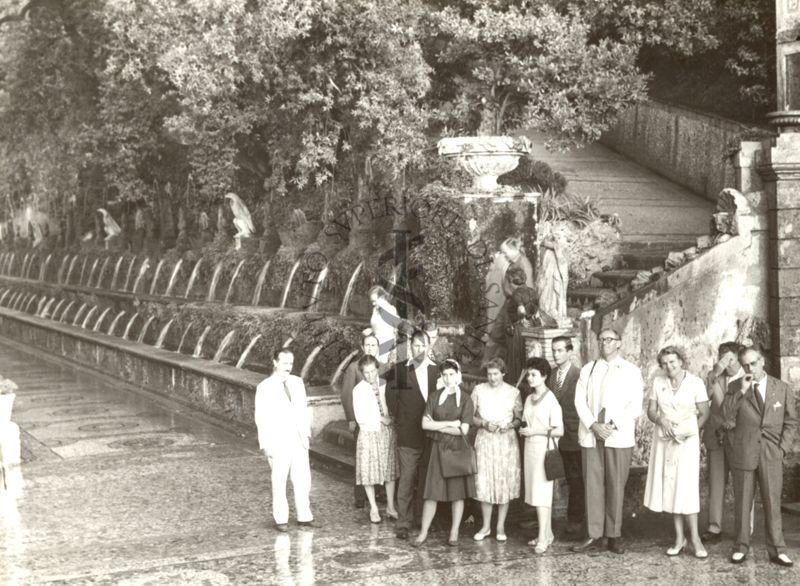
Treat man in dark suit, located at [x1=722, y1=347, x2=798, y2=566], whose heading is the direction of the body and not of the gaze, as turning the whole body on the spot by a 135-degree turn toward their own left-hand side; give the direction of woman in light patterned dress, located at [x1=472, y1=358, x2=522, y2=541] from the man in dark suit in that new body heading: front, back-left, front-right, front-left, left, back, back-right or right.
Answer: back-left

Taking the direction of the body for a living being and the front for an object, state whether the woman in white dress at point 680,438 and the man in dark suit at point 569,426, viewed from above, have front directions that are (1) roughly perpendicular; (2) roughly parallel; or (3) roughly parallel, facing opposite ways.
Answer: roughly parallel

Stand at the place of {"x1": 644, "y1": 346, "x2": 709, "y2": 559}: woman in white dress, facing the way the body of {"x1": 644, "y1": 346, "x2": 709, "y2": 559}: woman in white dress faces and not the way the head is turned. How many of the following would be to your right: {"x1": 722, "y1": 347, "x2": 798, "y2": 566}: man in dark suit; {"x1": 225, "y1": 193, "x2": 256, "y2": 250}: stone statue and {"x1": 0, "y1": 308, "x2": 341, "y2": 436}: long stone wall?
2

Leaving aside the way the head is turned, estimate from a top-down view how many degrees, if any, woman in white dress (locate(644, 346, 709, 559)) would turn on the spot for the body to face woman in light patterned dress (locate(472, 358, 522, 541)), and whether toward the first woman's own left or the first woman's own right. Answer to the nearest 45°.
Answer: approximately 45° to the first woman's own right

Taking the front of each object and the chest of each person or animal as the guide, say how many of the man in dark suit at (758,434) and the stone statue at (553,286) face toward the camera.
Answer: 2

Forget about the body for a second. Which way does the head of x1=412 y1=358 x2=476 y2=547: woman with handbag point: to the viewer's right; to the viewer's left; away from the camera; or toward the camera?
toward the camera

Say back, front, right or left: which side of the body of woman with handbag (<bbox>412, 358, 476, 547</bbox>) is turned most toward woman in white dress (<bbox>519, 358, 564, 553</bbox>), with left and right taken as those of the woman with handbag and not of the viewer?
left

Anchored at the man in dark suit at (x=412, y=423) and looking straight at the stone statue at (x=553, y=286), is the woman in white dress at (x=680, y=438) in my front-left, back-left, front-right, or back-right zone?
front-right

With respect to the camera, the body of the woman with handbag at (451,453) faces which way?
toward the camera

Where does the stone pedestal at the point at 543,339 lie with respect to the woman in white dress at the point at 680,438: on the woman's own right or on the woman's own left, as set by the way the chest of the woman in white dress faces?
on the woman's own right

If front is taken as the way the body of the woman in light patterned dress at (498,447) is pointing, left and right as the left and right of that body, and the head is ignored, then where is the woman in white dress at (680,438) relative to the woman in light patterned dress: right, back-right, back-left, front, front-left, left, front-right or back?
left

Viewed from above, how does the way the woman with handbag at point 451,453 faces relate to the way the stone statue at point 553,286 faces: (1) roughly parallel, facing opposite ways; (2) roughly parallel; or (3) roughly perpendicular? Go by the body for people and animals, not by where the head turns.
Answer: roughly parallel

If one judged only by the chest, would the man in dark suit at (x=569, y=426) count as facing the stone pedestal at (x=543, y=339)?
no

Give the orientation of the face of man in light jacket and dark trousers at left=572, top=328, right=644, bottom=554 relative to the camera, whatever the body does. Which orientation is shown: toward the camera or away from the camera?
toward the camera
